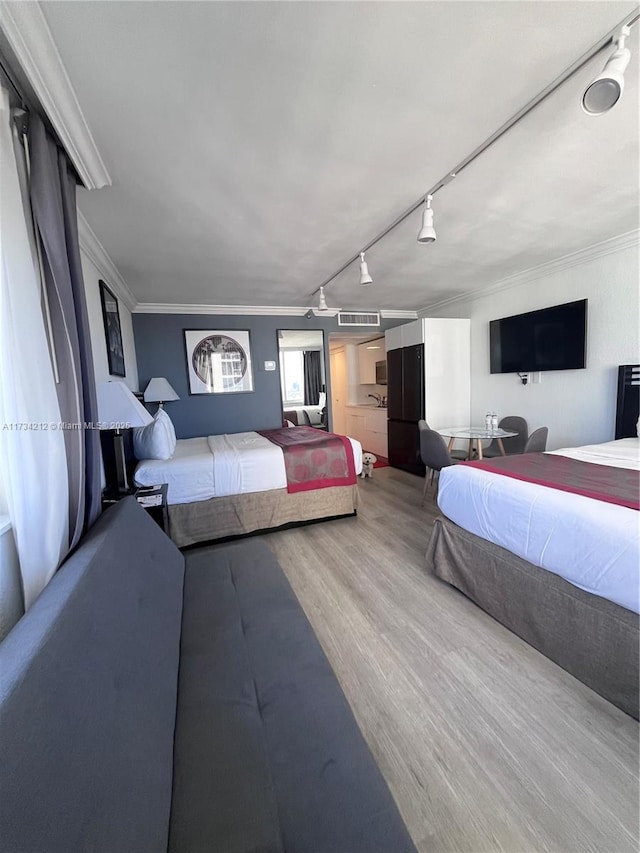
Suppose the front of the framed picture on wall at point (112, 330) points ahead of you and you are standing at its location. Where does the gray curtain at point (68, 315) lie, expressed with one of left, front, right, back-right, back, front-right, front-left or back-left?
right

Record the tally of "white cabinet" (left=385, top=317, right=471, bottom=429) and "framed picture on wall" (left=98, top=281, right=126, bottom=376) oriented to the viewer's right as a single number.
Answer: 1

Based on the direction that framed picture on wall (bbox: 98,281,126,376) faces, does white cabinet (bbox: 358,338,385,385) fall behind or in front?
in front

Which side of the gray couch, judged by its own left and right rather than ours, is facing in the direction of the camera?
right

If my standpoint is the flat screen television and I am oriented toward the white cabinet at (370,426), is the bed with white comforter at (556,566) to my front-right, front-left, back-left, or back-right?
back-left

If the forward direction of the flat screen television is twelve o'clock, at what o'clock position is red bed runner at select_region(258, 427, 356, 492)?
The red bed runner is roughly at 12 o'clock from the flat screen television.

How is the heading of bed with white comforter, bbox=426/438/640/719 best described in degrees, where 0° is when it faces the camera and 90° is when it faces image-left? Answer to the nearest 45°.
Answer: approximately 45°

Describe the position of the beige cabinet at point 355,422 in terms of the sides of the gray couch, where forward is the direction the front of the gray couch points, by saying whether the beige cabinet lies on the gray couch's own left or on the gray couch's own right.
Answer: on the gray couch's own left

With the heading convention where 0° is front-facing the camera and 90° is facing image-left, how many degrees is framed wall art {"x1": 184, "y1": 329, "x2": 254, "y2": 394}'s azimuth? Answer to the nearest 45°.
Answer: approximately 0°

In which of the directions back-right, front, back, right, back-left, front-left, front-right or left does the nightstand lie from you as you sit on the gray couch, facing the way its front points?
left

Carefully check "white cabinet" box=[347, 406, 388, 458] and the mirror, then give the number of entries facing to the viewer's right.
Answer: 0

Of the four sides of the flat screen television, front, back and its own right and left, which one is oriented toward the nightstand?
front
